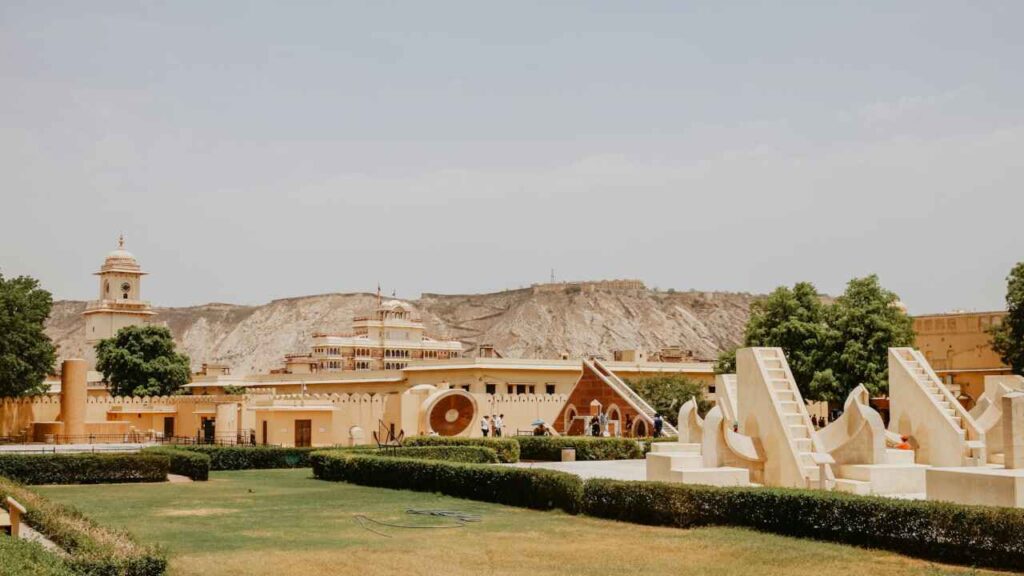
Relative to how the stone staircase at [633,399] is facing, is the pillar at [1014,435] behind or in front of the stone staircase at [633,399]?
in front

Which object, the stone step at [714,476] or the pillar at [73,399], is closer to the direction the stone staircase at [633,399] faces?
the stone step

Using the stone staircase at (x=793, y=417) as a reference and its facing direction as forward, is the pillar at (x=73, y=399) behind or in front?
behind

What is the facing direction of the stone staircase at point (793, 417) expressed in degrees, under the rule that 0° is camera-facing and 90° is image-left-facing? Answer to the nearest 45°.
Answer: approximately 315°

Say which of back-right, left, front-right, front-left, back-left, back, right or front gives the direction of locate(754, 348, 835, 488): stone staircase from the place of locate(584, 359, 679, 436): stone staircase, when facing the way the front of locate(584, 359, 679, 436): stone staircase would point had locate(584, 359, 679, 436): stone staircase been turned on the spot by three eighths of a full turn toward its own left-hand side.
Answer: back

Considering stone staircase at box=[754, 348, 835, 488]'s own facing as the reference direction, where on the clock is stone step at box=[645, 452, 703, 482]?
The stone step is roughly at 4 o'clock from the stone staircase.

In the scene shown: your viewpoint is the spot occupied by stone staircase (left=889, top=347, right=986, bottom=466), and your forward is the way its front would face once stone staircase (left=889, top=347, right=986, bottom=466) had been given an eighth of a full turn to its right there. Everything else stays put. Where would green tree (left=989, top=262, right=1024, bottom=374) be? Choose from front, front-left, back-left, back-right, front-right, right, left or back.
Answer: back

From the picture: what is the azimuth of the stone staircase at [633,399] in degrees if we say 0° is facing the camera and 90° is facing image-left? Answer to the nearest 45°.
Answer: approximately 315°
